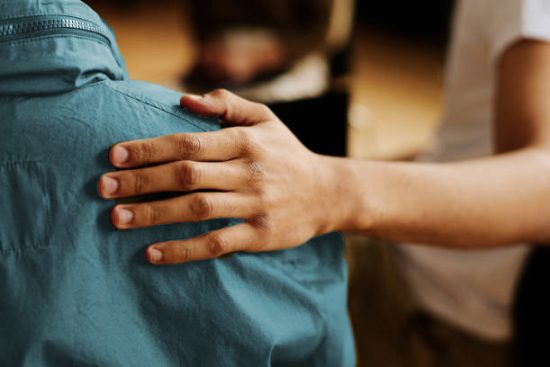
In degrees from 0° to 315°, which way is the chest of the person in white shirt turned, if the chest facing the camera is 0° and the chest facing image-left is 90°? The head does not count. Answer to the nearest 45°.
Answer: approximately 90°
